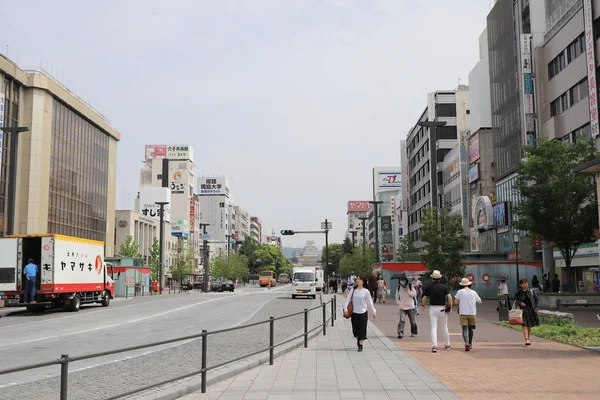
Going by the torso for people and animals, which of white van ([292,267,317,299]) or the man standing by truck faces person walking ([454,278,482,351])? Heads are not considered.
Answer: the white van

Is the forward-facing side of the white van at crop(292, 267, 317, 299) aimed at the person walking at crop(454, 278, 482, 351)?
yes

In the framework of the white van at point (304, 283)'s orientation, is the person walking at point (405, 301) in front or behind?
in front

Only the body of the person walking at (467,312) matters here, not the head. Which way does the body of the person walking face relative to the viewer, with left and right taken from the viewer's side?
facing away from the viewer

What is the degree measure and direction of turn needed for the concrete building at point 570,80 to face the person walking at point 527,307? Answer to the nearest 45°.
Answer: approximately 45° to its left
